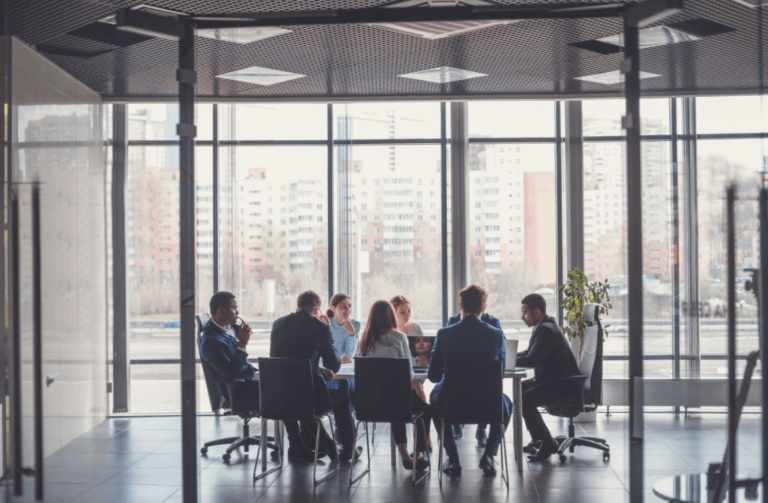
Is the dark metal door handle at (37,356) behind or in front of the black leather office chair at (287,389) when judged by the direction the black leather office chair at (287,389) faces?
behind

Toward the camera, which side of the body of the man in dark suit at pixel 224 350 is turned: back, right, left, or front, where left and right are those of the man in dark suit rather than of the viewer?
right

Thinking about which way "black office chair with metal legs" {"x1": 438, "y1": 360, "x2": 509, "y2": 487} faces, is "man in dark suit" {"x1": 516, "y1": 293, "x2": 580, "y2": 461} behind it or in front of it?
in front

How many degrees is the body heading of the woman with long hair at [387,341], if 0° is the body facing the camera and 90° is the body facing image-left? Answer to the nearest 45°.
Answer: approximately 225°

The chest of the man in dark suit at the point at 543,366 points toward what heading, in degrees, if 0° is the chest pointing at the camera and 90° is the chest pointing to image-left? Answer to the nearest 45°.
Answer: approximately 90°

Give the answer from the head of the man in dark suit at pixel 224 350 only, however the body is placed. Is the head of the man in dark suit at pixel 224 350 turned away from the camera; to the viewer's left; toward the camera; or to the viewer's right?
to the viewer's right

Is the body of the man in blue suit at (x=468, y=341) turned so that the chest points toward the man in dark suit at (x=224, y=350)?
no

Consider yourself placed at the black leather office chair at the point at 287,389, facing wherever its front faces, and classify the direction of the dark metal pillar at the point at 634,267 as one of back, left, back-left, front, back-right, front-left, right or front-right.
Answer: right

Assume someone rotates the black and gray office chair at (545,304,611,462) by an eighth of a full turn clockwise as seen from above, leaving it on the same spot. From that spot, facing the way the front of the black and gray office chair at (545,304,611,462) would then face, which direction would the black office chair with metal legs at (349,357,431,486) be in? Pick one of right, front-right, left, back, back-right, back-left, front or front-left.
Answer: left

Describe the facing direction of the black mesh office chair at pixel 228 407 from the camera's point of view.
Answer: facing to the right of the viewer

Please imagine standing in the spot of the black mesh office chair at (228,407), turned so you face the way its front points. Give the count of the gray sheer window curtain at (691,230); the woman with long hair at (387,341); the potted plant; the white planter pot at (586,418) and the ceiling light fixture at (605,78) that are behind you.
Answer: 0

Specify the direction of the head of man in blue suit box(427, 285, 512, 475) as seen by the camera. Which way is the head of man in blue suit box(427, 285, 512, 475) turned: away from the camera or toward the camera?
away from the camera

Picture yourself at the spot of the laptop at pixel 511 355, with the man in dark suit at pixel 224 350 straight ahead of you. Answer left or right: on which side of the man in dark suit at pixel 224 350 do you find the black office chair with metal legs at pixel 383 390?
left

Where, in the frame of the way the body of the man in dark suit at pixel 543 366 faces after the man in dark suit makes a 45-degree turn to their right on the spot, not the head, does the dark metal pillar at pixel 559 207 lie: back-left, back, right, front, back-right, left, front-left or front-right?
front-right

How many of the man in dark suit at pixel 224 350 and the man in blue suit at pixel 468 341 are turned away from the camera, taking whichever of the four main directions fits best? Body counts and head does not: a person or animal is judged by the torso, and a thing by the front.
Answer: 1
